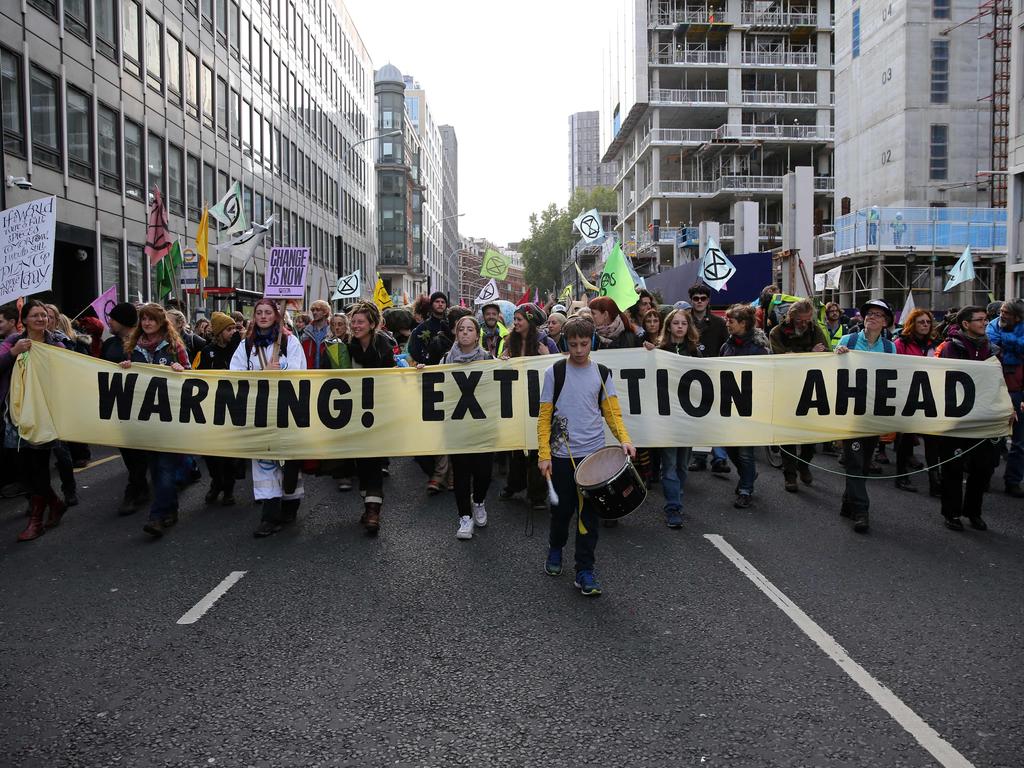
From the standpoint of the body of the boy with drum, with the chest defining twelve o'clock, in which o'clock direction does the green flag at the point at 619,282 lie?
The green flag is roughly at 6 o'clock from the boy with drum.

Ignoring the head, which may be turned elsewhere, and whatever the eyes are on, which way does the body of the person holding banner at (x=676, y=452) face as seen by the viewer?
toward the camera

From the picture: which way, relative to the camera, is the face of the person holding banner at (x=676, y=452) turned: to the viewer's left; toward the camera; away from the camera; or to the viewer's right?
toward the camera

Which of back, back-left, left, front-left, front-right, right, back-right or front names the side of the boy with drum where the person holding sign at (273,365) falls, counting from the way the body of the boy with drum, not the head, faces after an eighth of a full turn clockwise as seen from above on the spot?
right

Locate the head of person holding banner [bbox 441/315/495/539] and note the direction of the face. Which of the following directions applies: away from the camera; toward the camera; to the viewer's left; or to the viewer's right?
toward the camera

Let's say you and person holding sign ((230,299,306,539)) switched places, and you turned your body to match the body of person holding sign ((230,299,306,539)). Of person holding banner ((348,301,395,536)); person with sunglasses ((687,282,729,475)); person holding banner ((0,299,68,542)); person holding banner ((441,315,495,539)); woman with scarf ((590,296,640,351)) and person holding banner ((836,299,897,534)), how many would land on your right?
1

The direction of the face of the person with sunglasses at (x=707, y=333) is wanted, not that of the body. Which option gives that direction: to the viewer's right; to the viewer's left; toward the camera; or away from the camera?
toward the camera

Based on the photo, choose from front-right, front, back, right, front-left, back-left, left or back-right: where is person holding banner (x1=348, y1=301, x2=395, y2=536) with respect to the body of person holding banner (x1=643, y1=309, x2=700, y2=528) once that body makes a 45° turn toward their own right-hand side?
front-right

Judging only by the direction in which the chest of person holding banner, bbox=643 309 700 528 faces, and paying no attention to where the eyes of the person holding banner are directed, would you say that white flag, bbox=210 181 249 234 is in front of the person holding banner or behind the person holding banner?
behind

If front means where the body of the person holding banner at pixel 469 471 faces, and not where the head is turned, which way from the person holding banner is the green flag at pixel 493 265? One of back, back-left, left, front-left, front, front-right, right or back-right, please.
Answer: back

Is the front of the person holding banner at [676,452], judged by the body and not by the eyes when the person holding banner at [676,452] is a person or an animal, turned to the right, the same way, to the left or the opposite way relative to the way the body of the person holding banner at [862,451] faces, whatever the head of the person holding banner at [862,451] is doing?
the same way

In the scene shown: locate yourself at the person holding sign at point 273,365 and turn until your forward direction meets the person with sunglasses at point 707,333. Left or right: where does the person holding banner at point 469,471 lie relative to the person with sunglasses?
right

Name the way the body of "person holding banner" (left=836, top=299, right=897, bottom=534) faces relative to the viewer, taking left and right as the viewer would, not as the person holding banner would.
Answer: facing the viewer

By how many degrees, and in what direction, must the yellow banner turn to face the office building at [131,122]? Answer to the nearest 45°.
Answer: approximately 135° to its right

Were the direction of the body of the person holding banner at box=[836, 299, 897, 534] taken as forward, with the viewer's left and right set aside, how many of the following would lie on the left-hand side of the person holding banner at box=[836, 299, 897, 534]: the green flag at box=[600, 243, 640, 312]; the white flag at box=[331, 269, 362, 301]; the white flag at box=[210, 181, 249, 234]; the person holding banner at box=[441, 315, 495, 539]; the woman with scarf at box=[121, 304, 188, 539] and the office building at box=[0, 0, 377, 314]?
0

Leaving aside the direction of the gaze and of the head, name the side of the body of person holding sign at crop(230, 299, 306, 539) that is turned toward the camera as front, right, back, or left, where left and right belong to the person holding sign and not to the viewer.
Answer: front

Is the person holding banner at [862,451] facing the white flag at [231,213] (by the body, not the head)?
no

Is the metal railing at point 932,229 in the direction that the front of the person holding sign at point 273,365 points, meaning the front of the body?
no
